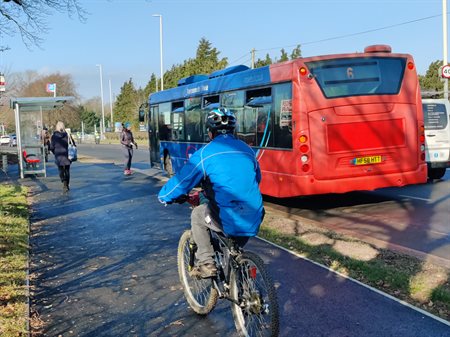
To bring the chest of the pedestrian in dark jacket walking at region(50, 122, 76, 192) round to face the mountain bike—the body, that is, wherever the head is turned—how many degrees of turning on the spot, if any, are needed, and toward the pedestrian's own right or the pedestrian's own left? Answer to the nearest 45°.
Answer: approximately 180°

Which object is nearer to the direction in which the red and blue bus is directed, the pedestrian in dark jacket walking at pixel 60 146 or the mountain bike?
the pedestrian in dark jacket walking

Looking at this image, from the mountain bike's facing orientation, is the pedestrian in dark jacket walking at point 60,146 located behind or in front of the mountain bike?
in front

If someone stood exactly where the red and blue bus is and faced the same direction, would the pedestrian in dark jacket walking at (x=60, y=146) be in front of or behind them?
in front

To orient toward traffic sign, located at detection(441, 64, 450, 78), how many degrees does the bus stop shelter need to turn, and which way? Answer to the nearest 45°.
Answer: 0° — it already faces it

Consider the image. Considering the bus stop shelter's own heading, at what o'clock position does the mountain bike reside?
The mountain bike is roughly at 3 o'clock from the bus stop shelter.

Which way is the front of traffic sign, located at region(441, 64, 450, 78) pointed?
toward the camera

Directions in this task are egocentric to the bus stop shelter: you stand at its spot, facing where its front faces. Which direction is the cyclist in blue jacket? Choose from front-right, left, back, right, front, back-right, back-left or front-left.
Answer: right

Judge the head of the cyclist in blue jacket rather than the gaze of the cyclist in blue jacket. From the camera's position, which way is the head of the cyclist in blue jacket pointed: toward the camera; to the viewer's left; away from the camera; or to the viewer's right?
away from the camera

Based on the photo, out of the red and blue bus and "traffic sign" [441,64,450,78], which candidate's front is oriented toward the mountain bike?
the traffic sign

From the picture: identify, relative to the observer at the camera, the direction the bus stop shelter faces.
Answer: facing to the right of the viewer

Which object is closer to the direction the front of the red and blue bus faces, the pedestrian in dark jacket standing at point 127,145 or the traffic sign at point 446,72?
the pedestrian in dark jacket standing

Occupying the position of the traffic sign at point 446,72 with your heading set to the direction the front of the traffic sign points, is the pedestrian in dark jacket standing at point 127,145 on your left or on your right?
on your right

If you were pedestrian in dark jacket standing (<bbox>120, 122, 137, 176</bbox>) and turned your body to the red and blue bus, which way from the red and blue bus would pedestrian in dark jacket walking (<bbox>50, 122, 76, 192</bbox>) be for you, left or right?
right

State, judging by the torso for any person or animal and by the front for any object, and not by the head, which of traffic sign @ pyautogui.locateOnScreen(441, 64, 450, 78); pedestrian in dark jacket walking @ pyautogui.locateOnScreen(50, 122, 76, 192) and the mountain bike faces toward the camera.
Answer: the traffic sign

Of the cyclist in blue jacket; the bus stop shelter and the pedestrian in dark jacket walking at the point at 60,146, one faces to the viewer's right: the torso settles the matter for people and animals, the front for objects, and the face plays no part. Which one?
the bus stop shelter

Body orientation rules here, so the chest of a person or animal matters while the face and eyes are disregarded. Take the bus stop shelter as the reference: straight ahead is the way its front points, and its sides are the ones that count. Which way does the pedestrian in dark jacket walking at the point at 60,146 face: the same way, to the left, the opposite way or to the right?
to the left
